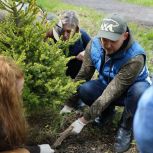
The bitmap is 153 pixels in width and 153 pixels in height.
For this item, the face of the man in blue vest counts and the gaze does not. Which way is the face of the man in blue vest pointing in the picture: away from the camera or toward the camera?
toward the camera

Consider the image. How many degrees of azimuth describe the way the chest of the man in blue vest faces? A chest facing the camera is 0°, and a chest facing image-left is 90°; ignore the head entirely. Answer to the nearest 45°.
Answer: approximately 45°
